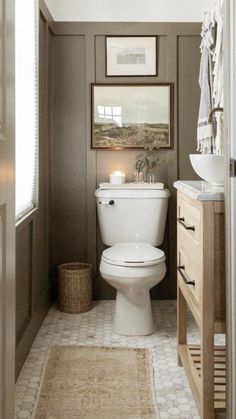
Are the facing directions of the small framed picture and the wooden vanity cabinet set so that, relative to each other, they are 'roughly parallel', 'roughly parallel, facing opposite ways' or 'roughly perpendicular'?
roughly perpendicular

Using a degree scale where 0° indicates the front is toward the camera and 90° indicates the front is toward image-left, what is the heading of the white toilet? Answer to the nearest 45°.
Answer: approximately 0°

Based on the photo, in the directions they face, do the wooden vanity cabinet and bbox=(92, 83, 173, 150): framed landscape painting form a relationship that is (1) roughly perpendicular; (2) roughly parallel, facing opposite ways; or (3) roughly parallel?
roughly perpendicular

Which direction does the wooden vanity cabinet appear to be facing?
to the viewer's left

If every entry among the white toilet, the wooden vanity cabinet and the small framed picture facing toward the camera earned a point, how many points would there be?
2

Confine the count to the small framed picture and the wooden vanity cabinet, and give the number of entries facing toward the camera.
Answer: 1

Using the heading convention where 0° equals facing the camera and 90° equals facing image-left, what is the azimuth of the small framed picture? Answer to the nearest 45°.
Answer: approximately 0°
